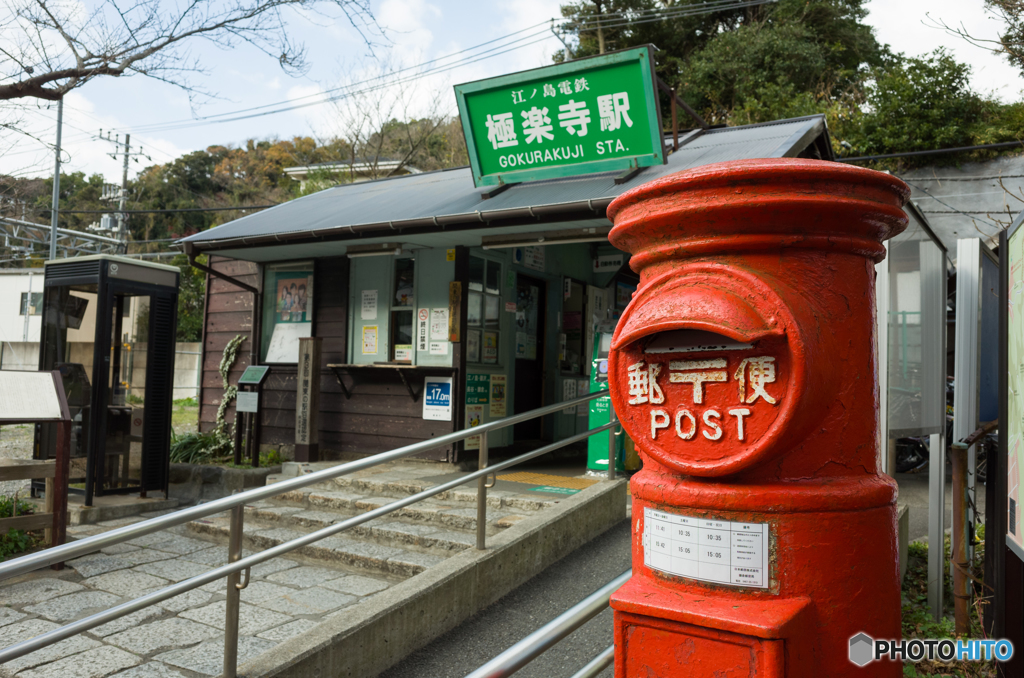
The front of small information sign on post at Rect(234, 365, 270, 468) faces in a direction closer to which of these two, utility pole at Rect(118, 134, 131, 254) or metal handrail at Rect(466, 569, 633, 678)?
the metal handrail

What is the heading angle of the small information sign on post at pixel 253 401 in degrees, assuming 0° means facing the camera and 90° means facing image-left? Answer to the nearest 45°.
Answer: approximately 45°

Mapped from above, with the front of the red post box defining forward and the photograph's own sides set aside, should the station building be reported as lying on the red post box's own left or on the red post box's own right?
on the red post box's own right

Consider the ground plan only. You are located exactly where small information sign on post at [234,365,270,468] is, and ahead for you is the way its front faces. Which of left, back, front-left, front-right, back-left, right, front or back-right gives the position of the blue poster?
left

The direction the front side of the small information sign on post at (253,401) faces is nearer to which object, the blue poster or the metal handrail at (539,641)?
the metal handrail

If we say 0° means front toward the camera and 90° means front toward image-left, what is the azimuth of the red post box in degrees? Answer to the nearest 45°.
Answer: approximately 45°

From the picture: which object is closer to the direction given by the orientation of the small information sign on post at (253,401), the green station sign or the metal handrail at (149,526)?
the metal handrail

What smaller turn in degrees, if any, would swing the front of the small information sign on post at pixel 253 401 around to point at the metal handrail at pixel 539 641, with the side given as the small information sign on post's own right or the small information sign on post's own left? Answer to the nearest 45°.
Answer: approximately 45° to the small information sign on post's own left

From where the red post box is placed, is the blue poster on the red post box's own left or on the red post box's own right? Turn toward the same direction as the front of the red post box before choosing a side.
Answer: on the red post box's own right

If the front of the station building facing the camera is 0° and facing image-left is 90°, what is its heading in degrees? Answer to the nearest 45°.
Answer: approximately 45°
